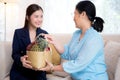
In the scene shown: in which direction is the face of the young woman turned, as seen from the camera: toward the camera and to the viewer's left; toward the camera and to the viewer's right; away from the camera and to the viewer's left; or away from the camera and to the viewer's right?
toward the camera and to the viewer's right

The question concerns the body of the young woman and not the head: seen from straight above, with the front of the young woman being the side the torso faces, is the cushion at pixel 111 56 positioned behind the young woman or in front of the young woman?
in front

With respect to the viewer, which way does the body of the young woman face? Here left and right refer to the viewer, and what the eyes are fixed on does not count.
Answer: facing the viewer and to the right of the viewer

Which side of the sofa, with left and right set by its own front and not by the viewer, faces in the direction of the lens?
front
